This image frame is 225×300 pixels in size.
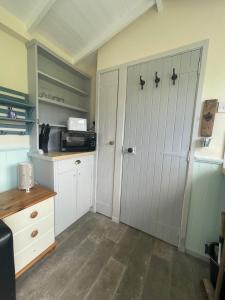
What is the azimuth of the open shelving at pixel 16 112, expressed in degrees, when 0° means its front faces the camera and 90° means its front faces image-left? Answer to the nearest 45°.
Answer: approximately 315°

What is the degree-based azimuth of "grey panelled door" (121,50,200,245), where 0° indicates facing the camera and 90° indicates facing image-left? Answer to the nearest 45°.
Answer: approximately 45°

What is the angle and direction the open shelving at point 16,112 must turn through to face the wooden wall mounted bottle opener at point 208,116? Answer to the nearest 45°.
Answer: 0° — it already faces it

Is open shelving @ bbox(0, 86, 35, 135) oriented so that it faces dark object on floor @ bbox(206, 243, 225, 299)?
yes

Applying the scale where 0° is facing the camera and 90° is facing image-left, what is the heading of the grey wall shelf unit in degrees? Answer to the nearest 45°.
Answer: approximately 315°

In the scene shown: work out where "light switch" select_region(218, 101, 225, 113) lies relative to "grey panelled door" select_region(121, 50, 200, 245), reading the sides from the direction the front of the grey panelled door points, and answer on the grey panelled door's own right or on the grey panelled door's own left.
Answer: on the grey panelled door's own left
